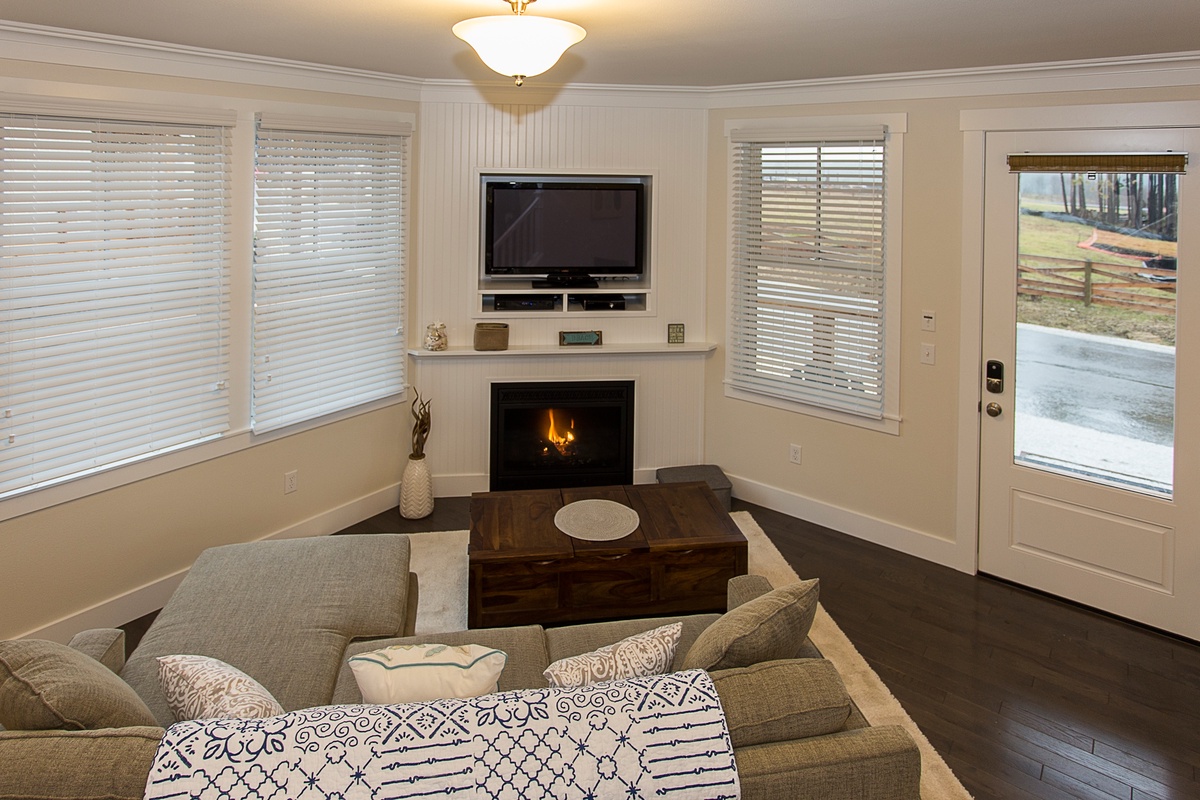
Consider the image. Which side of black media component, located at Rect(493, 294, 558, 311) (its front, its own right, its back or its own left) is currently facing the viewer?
front

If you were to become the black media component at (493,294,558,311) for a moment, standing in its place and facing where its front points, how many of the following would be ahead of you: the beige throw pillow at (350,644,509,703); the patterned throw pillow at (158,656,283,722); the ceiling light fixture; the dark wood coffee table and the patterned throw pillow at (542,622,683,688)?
5

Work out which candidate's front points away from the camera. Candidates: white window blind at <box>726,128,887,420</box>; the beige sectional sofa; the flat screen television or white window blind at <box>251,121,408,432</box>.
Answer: the beige sectional sofa

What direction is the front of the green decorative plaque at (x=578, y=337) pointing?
toward the camera

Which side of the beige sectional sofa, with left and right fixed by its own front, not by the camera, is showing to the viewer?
back

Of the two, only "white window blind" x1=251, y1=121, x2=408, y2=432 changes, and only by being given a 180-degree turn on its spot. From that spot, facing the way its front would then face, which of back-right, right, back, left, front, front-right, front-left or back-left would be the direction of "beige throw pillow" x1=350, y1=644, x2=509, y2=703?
back-left

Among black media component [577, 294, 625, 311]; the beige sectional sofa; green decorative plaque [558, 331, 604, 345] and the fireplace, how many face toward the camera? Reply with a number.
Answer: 3

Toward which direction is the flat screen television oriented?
toward the camera

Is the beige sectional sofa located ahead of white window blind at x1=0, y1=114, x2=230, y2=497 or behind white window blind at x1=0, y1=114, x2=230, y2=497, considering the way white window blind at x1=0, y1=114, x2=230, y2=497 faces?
ahead

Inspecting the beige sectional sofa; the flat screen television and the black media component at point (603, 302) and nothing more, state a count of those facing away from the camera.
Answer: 1

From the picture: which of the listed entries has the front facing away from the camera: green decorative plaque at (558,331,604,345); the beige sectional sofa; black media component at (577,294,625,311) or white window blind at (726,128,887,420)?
the beige sectional sofa

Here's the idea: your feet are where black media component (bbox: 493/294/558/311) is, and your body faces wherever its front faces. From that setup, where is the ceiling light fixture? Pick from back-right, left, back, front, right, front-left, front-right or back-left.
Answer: front

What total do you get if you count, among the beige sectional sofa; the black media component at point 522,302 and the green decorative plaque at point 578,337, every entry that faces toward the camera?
2

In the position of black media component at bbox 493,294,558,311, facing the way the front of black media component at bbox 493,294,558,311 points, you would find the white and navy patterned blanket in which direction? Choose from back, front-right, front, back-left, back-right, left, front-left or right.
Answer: front
